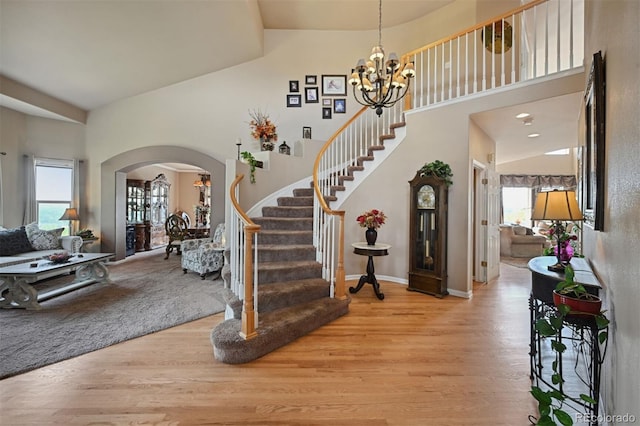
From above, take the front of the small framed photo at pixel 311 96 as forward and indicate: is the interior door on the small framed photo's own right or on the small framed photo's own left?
on the small framed photo's own left

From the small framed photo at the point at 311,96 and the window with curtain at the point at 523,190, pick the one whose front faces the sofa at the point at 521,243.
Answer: the window with curtain

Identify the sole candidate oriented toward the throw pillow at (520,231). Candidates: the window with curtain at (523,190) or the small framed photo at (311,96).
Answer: the window with curtain

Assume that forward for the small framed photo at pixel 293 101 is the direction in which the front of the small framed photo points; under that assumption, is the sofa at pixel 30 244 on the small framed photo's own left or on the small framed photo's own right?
on the small framed photo's own right

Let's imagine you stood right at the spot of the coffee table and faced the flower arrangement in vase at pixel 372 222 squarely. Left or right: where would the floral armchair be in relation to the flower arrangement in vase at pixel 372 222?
left

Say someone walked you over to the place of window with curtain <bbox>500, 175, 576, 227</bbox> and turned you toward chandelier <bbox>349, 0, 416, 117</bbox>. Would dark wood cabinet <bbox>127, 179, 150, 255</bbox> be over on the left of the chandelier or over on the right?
right

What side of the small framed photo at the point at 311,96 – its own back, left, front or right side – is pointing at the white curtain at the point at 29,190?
right

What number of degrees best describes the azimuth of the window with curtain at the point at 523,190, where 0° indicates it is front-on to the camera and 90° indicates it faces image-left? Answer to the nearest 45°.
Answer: approximately 0°

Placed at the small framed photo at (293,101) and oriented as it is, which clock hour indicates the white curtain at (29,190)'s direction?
The white curtain is roughly at 3 o'clock from the small framed photo.

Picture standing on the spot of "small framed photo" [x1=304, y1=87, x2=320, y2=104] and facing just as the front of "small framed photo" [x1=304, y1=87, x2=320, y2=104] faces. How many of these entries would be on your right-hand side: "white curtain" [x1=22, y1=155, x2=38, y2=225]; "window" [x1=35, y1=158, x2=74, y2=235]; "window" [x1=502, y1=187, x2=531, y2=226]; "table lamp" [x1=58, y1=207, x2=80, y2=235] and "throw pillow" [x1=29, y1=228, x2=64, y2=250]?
4
